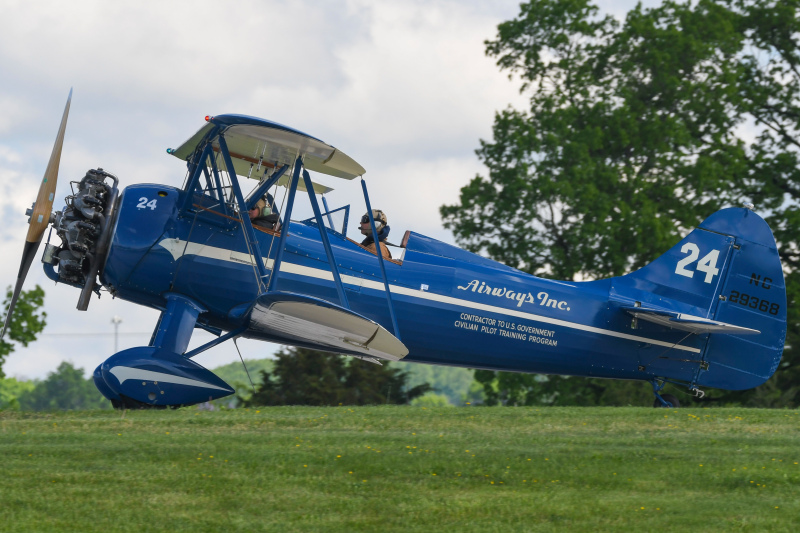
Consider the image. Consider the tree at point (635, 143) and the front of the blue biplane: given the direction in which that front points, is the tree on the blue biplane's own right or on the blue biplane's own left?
on the blue biplane's own right

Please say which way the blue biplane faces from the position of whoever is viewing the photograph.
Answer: facing to the left of the viewer

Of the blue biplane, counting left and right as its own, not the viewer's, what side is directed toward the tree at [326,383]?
right
